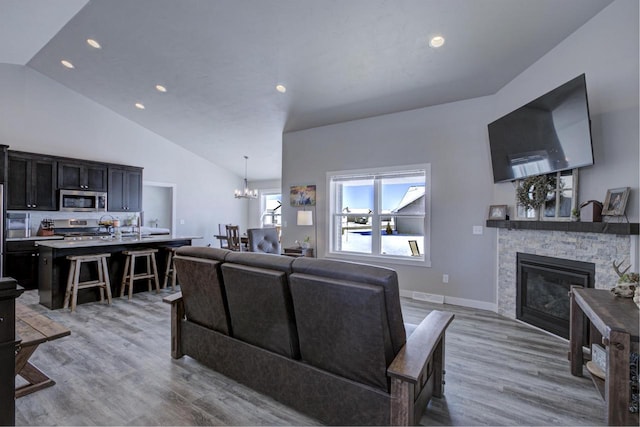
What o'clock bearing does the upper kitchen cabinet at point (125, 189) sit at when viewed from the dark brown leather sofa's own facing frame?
The upper kitchen cabinet is roughly at 9 o'clock from the dark brown leather sofa.

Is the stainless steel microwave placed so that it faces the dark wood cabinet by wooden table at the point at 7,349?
yes

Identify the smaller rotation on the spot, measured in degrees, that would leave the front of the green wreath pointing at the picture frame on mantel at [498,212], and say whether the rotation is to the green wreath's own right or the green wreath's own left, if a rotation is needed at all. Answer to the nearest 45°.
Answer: approximately 90° to the green wreath's own right

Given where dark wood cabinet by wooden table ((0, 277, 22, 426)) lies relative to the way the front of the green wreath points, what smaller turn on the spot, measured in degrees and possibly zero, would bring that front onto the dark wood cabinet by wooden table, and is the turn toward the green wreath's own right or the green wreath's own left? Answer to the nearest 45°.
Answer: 0° — it already faces it

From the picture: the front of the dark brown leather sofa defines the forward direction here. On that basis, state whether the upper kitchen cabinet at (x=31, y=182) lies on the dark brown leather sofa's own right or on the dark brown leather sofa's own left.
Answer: on the dark brown leather sofa's own left

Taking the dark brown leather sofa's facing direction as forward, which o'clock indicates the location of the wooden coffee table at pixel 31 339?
The wooden coffee table is roughly at 8 o'clock from the dark brown leather sofa.

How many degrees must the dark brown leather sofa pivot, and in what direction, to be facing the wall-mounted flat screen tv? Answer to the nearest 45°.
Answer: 0° — it already faces it

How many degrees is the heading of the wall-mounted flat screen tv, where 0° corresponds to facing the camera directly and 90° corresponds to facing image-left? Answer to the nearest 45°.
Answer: approximately 45°

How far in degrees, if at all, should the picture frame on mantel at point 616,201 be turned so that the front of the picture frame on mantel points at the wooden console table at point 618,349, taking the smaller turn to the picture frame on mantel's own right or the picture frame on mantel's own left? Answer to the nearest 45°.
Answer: approximately 45° to the picture frame on mantel's own left

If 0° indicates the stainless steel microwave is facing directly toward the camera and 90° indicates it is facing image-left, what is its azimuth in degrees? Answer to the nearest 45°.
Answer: approximately 0°

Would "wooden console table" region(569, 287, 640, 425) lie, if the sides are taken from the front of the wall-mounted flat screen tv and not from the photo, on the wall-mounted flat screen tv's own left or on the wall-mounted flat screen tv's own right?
on the wall-mounted flat screen tv's own left

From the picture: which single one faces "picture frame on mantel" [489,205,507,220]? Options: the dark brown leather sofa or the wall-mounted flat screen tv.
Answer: the dark brown leather sofa

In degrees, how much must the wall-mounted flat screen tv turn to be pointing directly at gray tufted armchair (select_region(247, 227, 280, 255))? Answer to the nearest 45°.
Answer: approximately 45° to its right
